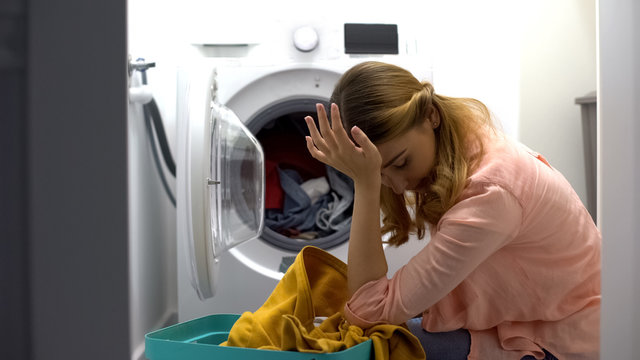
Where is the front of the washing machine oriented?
toward the camera

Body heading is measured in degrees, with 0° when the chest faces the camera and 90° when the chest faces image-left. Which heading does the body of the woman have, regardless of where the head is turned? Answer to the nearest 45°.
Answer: approximately 90°

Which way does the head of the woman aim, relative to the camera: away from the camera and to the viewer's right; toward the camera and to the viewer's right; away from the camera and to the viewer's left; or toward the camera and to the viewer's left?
toward the camera and to the viewer's left

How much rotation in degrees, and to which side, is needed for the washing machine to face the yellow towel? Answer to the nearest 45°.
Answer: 0° — it already faces it

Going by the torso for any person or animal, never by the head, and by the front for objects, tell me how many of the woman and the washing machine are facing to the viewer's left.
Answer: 1

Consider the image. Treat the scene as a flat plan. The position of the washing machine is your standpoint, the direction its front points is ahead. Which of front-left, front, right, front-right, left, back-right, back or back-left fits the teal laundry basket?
front

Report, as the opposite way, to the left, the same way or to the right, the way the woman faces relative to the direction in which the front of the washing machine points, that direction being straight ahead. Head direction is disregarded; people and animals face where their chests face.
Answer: to the right
